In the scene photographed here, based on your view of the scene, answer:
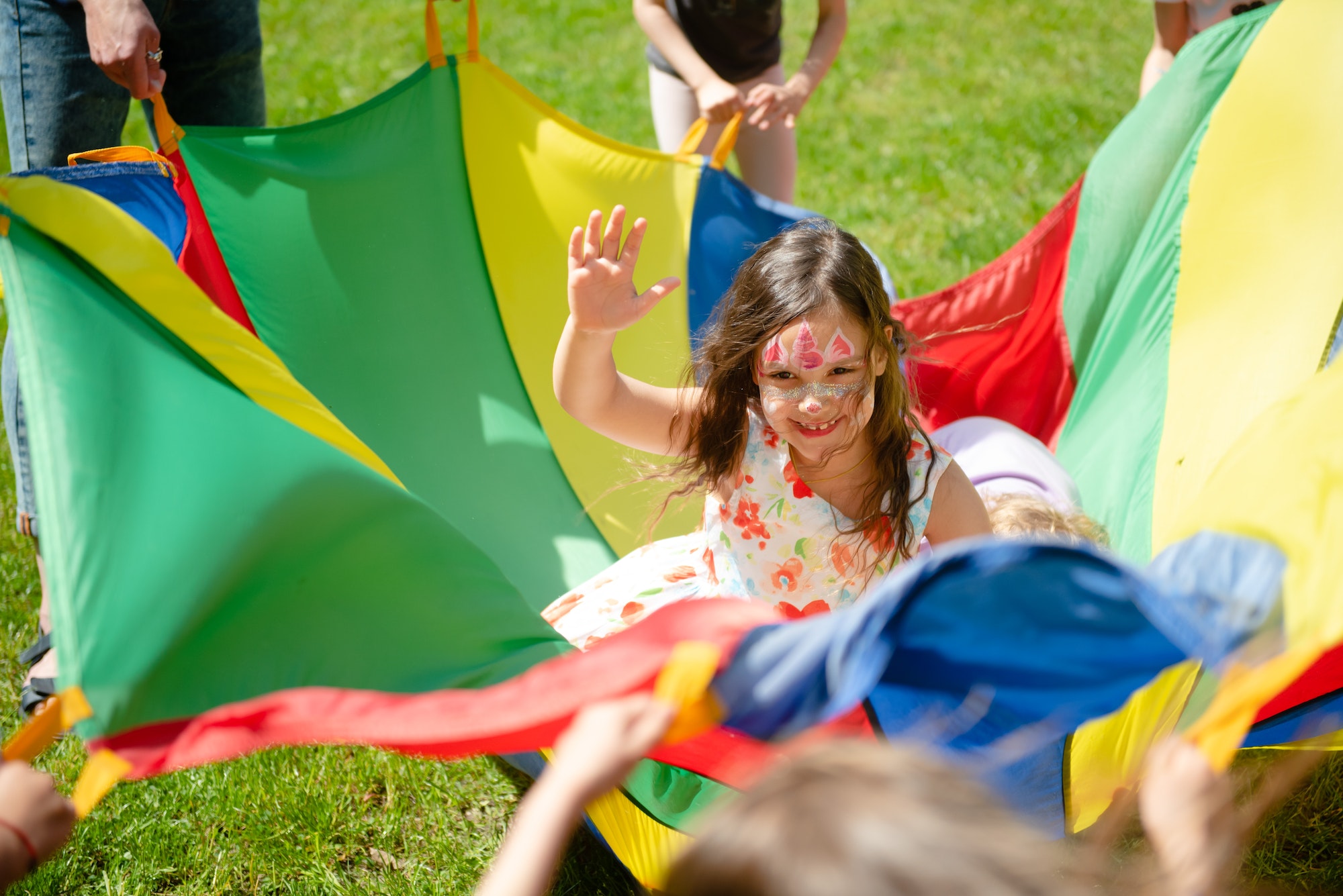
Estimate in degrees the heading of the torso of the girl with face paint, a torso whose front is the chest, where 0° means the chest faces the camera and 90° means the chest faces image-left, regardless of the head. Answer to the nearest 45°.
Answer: approximately 0°

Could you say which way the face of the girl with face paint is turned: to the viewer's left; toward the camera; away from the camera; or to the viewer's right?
toward the camera
